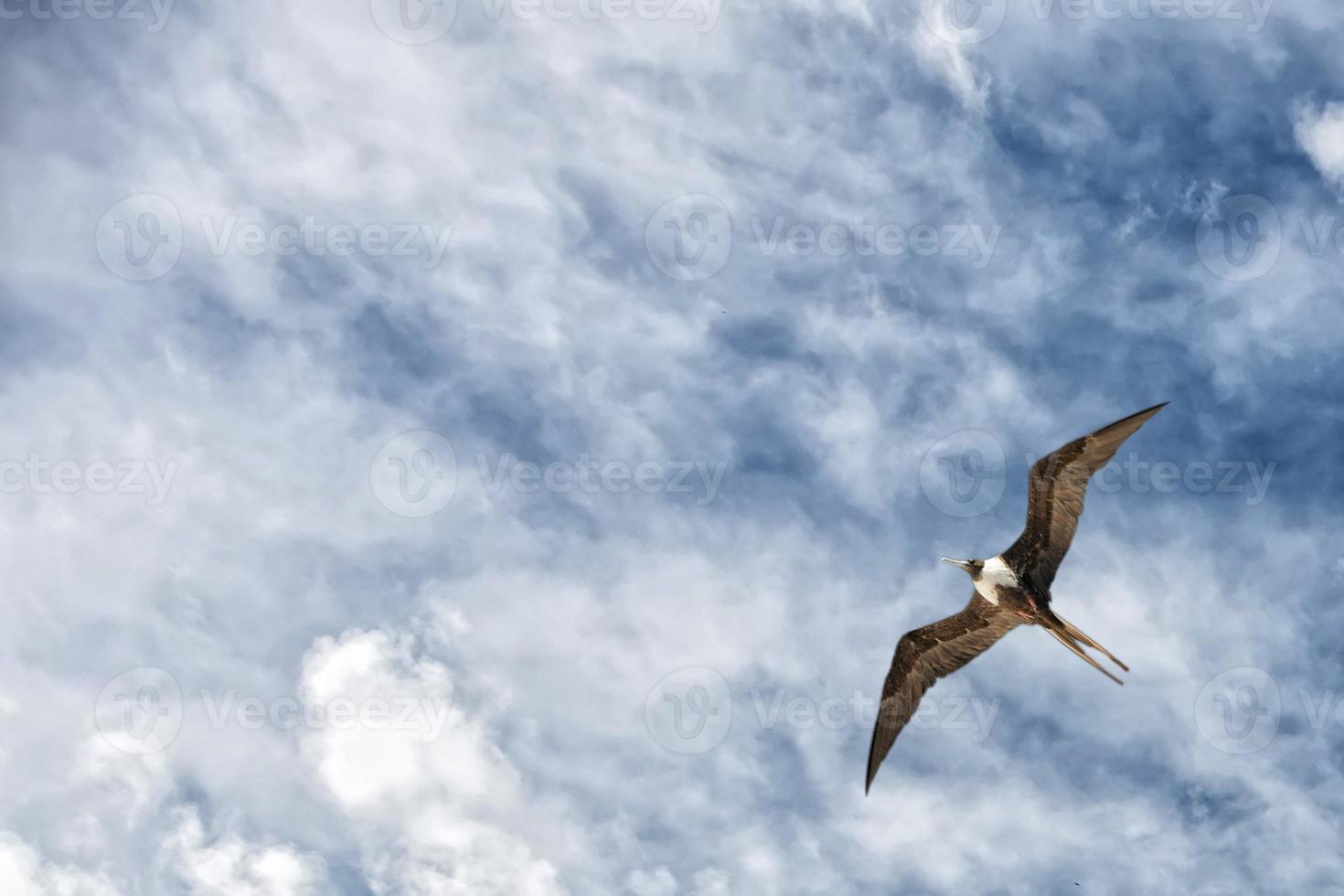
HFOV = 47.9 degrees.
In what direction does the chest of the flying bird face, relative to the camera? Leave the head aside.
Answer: to the viewer's left
